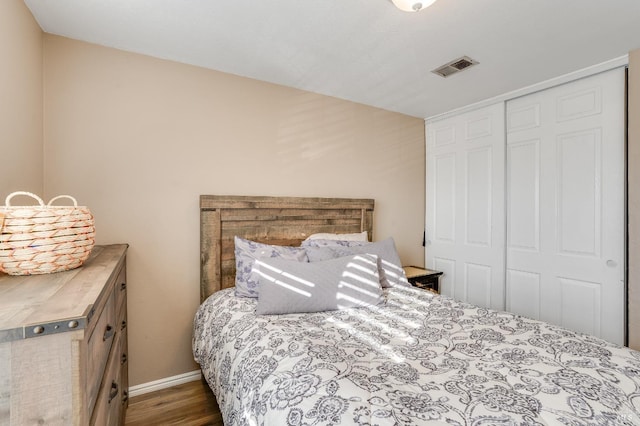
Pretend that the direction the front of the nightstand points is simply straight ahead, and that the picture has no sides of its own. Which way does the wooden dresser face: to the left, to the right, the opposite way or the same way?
to the left

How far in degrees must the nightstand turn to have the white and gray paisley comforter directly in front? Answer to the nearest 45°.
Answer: approximately 45° to its right

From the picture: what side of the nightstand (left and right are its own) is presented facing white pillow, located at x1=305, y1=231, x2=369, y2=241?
right

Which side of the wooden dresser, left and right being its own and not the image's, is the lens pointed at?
right

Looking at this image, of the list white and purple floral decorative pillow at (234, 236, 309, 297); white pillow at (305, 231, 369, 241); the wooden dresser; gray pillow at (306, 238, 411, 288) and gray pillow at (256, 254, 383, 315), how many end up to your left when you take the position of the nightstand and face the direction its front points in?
0

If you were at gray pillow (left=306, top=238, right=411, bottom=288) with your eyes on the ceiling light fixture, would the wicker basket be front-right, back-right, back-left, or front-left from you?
front-right

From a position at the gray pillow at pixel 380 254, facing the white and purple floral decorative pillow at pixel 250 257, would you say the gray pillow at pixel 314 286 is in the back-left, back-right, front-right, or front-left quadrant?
front-left

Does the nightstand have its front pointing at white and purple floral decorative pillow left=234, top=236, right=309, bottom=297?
no

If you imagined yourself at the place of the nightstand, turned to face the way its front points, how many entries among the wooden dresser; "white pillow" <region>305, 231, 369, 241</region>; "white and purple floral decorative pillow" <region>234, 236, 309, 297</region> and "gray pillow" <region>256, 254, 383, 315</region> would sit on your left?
0

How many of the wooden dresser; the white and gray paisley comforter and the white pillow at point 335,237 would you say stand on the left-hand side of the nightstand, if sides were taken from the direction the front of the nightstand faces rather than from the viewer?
0

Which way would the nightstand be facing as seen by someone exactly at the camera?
facing the viewer and to the right of the viewer

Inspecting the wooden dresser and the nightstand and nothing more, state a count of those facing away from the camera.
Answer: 0

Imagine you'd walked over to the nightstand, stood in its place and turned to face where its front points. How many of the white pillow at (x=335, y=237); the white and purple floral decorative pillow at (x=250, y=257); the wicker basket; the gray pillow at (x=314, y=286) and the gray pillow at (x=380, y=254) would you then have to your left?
0

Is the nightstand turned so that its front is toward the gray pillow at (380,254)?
no

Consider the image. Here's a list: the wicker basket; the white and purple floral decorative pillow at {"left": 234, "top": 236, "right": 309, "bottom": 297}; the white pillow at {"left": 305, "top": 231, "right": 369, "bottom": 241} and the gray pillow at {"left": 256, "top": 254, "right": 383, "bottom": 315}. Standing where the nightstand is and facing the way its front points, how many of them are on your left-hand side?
0

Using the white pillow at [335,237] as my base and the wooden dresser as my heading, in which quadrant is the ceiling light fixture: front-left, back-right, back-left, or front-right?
front-left

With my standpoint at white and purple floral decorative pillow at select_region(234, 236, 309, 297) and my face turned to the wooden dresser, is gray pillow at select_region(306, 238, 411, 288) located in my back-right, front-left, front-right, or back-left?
back-left

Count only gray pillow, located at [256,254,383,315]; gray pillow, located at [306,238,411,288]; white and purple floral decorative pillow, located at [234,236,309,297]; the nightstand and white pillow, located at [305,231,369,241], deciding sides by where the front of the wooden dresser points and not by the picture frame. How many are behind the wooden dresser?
0

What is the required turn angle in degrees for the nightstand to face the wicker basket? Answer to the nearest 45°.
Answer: approximately 90° to its right
